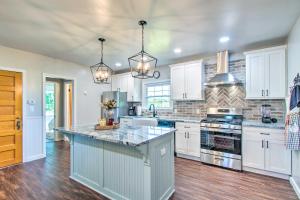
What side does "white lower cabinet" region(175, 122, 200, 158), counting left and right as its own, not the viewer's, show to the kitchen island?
front

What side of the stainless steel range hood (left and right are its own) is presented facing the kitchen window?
right

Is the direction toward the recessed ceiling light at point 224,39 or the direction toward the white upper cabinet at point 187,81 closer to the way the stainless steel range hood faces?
the recessed ceiling light

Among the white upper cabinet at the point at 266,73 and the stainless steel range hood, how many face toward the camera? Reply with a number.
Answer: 2

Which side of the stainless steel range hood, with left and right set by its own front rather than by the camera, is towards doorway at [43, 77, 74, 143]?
right

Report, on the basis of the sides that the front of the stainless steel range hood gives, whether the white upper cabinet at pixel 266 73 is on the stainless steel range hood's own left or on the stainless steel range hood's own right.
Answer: on the stainless steel range hood's own left

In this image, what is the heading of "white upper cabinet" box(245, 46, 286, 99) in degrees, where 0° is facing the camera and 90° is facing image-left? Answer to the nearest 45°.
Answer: approximately 0°

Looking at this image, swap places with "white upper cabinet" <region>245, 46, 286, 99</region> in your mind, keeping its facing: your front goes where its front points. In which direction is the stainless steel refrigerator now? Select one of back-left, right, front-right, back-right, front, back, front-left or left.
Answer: right

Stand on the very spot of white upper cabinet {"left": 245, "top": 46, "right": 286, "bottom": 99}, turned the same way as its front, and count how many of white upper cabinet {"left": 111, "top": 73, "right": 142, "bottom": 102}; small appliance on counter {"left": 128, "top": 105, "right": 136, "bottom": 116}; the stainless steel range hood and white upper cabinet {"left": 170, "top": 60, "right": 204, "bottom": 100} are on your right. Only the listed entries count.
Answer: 4

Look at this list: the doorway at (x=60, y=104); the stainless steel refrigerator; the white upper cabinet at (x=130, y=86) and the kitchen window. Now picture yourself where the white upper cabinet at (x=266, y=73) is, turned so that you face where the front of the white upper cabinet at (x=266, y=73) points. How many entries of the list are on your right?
4
